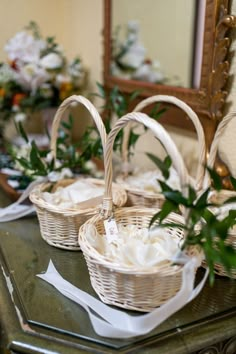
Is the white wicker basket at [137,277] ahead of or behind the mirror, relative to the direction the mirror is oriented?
ahead

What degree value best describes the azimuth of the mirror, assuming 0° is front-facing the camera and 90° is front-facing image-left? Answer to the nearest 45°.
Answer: approximately 45°

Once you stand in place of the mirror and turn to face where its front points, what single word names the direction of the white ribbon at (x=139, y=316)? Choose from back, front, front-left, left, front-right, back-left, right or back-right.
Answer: front-left

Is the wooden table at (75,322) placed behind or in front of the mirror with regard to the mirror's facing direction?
in front

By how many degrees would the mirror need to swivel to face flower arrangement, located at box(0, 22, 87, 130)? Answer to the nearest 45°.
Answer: approximately 90° to its right

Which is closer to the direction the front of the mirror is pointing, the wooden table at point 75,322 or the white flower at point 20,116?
the wooden table

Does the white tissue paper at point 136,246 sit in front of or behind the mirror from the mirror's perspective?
in front

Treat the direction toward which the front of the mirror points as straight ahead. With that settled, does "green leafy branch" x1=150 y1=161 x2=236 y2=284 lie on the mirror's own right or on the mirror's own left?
on the mirror's own left
